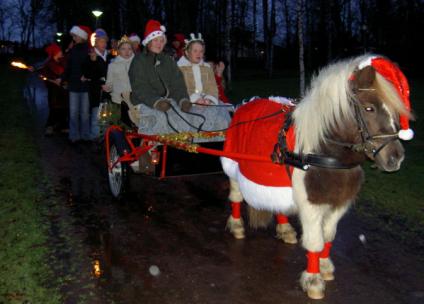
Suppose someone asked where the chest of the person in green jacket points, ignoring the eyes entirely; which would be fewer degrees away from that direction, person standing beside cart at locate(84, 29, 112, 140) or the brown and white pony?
the brown and white pony

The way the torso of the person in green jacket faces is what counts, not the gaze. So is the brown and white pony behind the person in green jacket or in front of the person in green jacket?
in front

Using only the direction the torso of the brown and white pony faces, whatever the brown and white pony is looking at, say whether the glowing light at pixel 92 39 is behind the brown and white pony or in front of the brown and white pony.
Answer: behind

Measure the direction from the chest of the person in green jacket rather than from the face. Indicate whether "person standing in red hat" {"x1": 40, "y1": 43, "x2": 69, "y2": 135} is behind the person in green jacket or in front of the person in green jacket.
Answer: behind

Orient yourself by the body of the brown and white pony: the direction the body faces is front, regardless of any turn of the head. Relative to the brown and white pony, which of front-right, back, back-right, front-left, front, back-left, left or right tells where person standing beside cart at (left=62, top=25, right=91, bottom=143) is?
back

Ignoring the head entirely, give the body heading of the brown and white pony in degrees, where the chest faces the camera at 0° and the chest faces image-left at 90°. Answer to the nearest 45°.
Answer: approximately 315°

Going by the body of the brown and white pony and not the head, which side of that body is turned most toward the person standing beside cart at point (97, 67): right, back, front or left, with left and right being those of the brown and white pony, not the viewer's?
back

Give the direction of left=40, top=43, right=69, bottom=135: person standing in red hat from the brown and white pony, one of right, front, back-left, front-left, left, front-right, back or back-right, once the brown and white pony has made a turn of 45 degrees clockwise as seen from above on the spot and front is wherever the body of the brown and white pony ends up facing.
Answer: back-right

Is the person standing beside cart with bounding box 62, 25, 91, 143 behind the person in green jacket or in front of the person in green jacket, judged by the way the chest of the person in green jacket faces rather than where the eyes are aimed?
behind

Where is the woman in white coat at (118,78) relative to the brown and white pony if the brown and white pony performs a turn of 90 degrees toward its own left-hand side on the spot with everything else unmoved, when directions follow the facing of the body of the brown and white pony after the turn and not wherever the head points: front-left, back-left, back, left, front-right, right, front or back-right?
left
